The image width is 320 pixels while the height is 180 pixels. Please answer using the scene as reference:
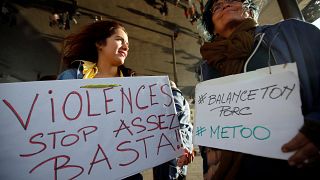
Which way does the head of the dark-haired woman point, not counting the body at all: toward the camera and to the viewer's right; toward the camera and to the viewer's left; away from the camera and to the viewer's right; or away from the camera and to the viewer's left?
toward the camera and to the viewer's right

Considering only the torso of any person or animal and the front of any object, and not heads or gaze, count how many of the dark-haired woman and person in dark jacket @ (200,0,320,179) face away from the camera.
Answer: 0

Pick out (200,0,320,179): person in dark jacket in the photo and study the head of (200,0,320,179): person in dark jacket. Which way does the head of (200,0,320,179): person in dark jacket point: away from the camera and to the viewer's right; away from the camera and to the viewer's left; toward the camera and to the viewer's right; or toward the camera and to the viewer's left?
toward the camera and to the viewer's left

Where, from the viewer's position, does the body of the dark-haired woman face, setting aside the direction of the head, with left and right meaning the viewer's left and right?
facing the viewer and to the right of the viewer

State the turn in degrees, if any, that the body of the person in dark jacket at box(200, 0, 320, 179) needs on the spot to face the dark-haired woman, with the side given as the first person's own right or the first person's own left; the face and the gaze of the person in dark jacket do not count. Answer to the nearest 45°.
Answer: approximately 45° to the first person's own right

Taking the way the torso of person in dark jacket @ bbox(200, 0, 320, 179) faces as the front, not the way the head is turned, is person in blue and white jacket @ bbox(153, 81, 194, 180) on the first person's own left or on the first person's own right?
on the first person's own right
